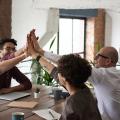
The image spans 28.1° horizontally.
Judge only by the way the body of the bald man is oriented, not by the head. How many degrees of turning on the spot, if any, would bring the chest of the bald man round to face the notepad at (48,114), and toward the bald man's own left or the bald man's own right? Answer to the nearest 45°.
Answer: approximately 45° to the bald man's own left

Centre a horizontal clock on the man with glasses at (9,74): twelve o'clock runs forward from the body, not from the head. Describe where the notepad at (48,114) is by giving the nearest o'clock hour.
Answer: The notepad is roughly at 1 o'clock from the man with glasses.

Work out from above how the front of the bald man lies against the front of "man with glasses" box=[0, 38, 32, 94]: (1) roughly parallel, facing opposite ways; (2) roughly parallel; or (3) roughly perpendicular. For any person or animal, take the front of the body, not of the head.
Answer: roughly parallel, facing opposite ways

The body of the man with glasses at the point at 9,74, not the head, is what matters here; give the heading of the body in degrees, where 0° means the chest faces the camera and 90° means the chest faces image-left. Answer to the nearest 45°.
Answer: approximately 315°

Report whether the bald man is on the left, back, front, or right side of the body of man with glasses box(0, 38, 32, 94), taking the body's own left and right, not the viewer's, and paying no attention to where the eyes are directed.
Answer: front

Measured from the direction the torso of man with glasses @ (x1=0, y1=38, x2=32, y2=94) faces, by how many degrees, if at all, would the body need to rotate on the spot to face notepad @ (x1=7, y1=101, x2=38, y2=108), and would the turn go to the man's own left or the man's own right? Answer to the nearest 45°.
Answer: approximately 45° to the man's own right

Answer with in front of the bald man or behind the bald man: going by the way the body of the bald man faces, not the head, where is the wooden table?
in front
